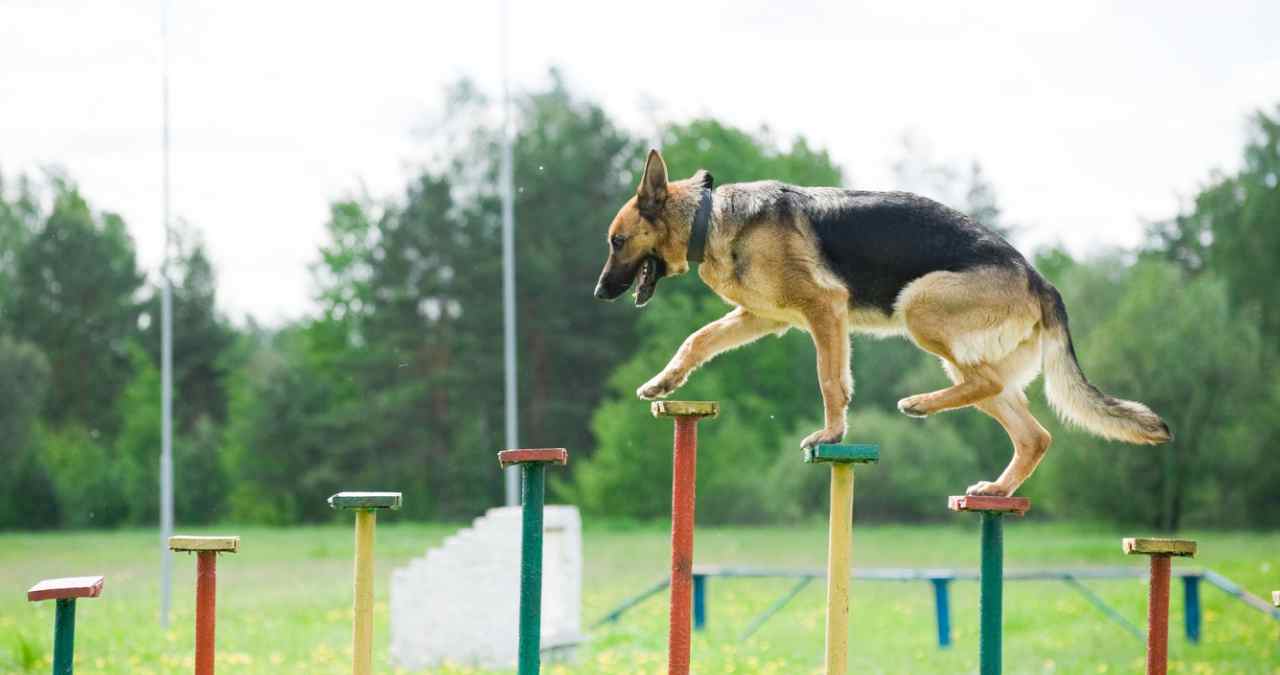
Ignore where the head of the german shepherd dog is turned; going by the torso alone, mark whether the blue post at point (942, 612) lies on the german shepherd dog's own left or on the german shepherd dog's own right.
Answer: on the german shepherd dog's own right

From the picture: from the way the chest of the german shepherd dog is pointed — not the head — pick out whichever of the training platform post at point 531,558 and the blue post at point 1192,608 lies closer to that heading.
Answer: the training platform post

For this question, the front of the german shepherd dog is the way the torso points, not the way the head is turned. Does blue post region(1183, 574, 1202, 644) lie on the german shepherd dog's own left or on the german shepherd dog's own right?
on the german shepherd dog's own right

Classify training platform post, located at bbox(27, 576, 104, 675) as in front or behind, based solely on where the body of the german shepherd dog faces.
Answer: in front

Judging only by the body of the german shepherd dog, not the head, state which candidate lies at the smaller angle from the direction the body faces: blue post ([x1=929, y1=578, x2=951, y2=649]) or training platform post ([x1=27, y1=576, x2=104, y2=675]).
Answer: the training platform post

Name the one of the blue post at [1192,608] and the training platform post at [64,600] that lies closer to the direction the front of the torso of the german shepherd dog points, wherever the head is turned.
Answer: the training platform post

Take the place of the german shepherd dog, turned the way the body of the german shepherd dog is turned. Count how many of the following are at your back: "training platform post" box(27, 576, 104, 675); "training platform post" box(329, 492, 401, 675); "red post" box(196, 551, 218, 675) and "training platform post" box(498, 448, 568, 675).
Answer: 0

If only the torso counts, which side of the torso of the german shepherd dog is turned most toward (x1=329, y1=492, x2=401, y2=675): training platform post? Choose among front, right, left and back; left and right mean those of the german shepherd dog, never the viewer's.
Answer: front

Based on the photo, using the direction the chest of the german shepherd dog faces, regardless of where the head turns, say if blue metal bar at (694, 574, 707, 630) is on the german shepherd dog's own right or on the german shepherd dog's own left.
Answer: on the german shepherd dog's own right

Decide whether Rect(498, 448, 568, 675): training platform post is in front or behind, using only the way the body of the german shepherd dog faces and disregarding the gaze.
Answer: in front

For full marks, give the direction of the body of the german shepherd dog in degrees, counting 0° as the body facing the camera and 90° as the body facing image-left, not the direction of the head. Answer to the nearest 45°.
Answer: approximately 90°

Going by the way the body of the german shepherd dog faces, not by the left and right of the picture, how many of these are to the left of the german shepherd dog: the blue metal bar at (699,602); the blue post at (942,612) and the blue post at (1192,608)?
0
